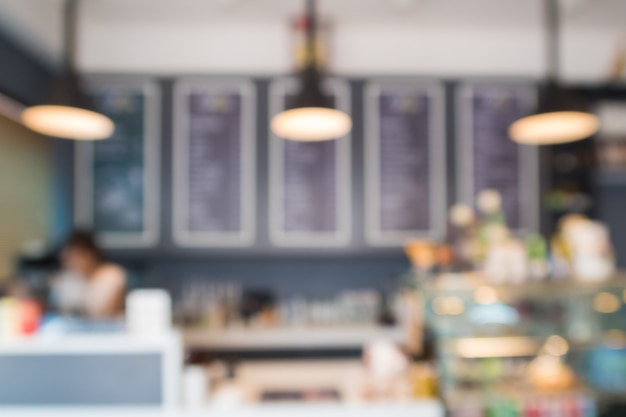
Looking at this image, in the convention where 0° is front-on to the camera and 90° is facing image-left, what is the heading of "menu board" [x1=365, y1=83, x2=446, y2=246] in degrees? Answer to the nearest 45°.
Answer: approximately 0°

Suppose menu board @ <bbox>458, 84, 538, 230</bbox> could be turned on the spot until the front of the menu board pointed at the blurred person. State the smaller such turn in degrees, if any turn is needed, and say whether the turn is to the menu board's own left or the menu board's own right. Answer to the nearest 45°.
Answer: approximately 45° to the menu board's own right

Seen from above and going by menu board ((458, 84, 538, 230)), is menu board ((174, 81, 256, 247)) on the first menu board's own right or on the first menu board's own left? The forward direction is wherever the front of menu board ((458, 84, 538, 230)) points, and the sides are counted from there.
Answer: on the first menu board's own right

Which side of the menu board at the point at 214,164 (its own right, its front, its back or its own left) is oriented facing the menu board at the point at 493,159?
left

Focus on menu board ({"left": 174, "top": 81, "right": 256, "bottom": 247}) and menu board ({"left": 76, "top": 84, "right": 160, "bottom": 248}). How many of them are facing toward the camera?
2
